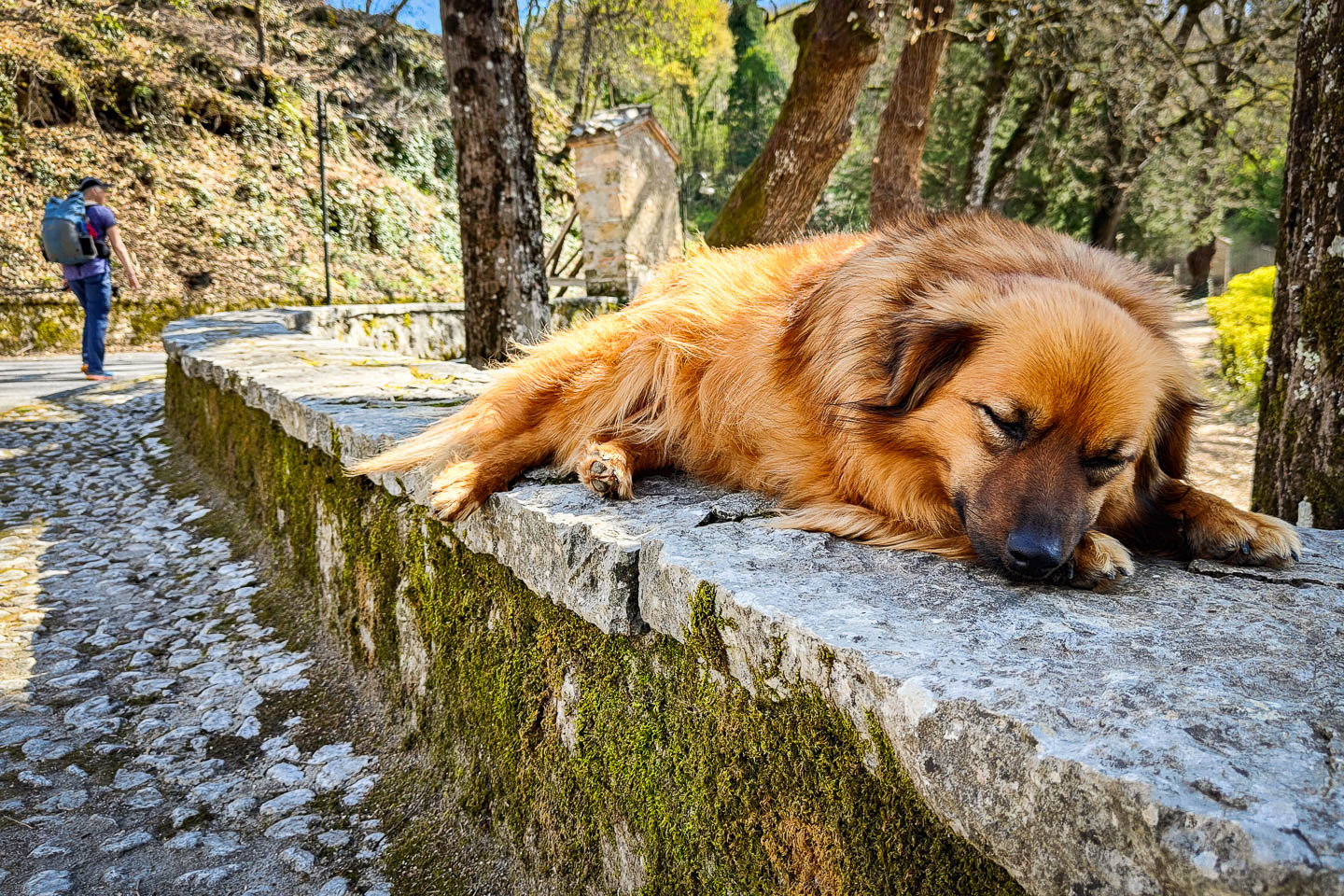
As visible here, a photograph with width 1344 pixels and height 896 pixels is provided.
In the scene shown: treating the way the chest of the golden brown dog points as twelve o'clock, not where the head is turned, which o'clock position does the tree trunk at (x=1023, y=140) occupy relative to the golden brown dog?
The tree trunk is roughly at 8 o'clock from the golden brown dog.

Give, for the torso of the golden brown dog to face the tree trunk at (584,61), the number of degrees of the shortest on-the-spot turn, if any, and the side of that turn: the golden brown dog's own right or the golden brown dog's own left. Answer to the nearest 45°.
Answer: approximately 135° to the golden brown dog's own left

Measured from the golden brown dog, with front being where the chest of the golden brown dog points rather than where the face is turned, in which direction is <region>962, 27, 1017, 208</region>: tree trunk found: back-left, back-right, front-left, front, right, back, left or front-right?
back-left

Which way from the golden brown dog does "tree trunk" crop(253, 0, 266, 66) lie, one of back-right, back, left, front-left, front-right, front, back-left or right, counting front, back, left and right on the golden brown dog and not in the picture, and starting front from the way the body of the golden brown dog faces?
back

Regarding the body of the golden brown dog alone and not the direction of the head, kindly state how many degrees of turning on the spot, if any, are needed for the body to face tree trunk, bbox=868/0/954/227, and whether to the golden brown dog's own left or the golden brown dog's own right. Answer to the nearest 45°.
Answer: approximately 135° to the golden brown dog's own left

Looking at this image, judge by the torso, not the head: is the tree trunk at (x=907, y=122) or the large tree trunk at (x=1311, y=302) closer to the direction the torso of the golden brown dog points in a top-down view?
the large tree trunk

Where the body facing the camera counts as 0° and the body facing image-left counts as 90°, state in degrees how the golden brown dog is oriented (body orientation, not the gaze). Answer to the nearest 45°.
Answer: approximately 315°

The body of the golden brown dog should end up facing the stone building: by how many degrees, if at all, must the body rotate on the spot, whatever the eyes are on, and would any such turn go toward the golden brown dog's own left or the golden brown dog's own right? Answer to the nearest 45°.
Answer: approximately 135° to the golden brown dog's own left

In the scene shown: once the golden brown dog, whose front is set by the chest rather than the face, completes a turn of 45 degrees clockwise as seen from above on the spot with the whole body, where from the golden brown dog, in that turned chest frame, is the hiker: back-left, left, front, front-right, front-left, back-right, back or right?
back-right

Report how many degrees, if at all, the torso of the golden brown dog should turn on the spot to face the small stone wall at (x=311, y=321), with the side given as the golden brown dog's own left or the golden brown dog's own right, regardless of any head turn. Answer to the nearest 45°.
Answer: approximately 180°
